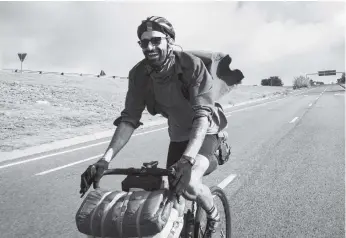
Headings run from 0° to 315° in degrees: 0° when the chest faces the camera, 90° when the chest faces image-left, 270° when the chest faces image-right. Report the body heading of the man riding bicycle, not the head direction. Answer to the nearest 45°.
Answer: approximately 45°
